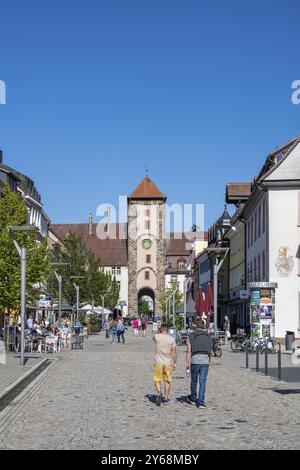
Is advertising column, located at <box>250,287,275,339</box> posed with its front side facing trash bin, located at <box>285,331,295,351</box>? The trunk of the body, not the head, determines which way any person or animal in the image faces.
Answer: no

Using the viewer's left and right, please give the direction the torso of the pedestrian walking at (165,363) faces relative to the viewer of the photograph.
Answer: facing away from the viewer

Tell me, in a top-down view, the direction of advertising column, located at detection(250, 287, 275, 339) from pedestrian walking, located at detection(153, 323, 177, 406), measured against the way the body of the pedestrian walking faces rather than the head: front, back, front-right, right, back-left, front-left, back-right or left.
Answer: front

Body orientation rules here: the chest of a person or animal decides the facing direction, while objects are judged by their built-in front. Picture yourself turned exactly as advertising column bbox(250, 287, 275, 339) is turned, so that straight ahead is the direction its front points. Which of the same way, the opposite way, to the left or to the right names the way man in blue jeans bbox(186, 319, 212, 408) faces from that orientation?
the opposite way

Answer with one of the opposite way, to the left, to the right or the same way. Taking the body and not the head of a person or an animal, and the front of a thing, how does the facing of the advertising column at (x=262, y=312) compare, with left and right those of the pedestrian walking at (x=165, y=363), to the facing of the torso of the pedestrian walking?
the opposite way

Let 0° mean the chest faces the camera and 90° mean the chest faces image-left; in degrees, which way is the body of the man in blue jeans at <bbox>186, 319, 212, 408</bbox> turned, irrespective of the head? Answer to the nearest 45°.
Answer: approximately 180°

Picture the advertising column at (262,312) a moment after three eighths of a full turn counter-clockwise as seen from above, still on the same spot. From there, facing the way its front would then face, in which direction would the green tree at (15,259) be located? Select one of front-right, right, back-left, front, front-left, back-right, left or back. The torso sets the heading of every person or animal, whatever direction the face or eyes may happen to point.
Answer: back-left

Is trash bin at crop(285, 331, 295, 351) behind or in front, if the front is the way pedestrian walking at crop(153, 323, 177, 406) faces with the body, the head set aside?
in front

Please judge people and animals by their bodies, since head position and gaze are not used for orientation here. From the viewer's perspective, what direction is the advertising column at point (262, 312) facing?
toward the camera

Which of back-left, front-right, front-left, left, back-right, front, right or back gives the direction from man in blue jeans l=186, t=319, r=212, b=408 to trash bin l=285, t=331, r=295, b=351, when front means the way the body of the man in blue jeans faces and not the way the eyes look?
front

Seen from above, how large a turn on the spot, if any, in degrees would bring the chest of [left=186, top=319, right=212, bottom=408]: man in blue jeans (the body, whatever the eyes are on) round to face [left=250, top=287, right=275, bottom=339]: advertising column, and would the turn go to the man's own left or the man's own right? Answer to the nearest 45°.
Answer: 0° — they already face it

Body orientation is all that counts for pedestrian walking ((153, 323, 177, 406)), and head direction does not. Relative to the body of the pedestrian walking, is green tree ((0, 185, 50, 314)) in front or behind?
in front
